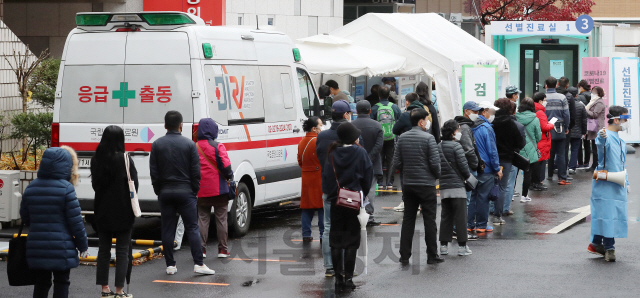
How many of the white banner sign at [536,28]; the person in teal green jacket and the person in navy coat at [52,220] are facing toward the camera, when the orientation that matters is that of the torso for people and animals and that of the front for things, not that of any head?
1

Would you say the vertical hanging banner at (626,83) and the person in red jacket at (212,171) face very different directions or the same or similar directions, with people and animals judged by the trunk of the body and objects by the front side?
very different directions

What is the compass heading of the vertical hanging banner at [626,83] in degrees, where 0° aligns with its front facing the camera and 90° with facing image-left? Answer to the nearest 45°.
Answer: approximately 0°

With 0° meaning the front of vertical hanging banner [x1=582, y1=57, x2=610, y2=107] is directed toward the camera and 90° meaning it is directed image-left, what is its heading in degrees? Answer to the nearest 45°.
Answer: approximately 0°

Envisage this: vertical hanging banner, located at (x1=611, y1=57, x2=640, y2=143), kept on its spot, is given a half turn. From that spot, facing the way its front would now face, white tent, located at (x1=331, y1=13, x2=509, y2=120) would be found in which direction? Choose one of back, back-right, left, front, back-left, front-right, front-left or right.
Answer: back-left

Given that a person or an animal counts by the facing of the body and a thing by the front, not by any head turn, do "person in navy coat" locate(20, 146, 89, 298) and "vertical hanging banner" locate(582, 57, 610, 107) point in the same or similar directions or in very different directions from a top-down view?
very different directions

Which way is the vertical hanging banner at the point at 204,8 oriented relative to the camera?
toward the camera

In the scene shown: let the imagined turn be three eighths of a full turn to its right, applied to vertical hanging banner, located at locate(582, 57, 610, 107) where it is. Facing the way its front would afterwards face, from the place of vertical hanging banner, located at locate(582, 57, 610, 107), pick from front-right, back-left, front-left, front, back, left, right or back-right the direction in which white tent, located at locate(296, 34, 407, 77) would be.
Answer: left

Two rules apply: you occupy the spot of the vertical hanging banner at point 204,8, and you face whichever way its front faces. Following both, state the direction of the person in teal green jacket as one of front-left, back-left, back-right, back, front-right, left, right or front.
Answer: front-left

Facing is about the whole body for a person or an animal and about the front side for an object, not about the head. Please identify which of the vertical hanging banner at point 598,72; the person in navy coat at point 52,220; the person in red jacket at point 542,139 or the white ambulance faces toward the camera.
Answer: the vertical hanging banner

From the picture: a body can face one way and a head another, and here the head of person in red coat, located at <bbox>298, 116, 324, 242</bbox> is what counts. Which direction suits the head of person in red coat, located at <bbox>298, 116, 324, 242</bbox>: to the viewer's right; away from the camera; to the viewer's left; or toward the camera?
to the viewer's right
